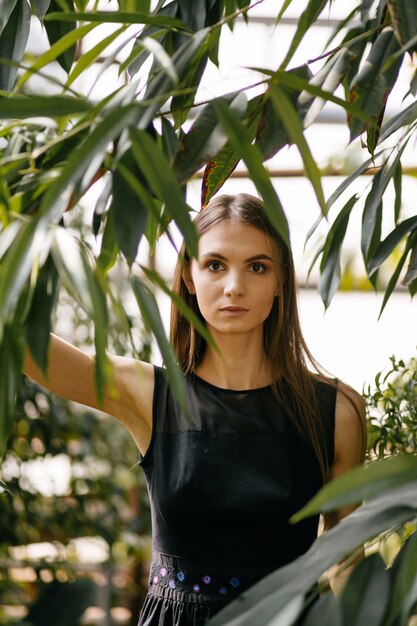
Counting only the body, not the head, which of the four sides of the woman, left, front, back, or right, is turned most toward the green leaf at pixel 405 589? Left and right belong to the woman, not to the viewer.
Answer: front

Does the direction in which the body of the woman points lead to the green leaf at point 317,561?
yes

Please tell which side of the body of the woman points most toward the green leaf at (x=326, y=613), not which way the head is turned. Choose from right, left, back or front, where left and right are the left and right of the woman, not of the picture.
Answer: front

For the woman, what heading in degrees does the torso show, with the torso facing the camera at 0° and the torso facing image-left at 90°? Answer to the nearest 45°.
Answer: approximately 0°
